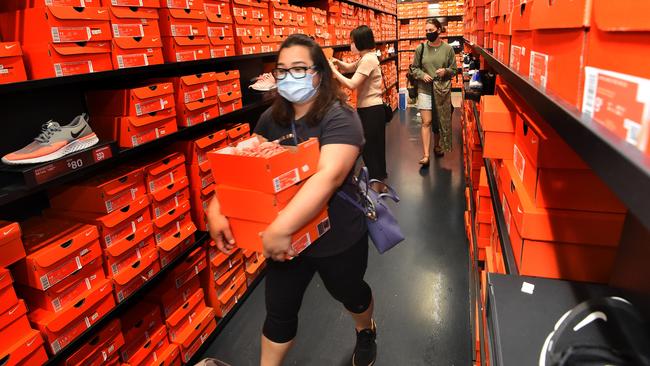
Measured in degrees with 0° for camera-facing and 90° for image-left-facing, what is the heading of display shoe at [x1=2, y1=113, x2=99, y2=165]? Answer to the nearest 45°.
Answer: approximately 90°

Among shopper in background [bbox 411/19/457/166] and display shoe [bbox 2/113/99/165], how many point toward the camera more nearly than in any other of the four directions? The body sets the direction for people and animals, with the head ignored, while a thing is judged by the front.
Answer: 1

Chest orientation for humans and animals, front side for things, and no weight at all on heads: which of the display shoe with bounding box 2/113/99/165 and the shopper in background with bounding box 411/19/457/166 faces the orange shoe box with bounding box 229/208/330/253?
the shopper in background

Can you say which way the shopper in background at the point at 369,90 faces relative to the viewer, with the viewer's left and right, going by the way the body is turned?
facing to the left of the viewer

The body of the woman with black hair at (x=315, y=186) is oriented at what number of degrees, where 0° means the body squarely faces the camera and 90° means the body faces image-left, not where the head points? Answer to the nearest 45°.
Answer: approximately 45°

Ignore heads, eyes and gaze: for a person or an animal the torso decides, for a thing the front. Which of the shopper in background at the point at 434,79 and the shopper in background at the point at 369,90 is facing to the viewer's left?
the shopper in background at the point at 369,90

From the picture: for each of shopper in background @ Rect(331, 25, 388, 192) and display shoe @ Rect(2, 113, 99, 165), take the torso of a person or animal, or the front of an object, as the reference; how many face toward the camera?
0

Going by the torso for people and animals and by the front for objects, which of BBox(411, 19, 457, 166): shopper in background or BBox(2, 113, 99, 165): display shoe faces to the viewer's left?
the display shoe

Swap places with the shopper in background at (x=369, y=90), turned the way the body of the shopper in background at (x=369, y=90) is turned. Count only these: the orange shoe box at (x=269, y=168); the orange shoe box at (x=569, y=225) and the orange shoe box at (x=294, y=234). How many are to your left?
3

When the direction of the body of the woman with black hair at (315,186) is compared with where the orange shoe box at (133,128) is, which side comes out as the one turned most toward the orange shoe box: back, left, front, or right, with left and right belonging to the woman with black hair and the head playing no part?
right

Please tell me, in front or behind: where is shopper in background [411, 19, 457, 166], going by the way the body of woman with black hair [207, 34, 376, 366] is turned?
behind

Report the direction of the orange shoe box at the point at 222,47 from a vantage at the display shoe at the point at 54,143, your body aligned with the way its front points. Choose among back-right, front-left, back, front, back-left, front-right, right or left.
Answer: back-right

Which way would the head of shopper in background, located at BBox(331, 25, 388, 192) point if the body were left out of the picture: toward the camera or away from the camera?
away from the camera

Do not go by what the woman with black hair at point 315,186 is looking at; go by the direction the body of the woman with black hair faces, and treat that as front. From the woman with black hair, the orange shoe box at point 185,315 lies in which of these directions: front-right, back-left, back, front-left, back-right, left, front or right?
right
